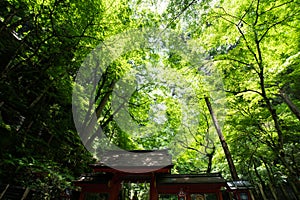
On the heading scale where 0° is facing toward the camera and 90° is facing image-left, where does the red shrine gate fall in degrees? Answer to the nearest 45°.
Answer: approximately 0°
